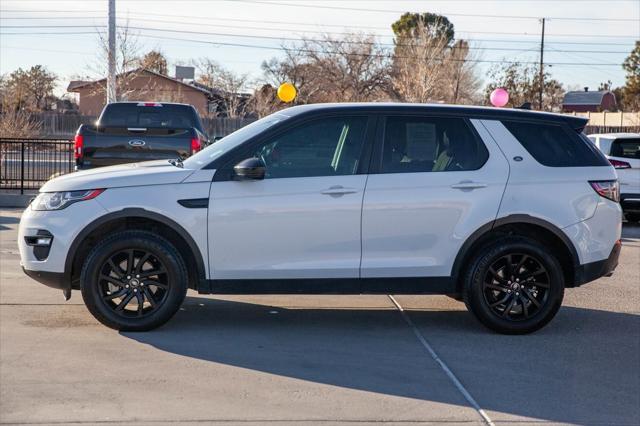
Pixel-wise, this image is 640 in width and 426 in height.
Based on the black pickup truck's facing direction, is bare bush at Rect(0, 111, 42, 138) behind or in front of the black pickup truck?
in front

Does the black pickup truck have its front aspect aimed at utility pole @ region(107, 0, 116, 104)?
yes

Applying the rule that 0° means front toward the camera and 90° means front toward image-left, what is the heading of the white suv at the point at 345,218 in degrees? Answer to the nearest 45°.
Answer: approximately 90°

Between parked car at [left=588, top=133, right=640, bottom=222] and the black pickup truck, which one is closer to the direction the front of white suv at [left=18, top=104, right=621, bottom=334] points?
the black pickup truck

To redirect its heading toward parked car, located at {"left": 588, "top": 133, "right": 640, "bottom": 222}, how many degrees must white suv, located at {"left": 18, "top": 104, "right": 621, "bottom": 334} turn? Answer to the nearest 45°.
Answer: approximately 135° to its right

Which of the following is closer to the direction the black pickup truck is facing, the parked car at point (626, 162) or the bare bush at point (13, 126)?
the bare bush

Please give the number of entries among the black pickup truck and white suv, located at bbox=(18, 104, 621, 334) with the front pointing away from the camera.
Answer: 1

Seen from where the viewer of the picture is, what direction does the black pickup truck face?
facing away from the viewer

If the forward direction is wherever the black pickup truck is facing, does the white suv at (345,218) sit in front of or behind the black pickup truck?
behind

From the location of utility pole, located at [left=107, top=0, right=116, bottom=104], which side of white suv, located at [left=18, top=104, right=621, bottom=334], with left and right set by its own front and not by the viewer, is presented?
right

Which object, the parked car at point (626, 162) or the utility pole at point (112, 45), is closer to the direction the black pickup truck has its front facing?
the utility pole

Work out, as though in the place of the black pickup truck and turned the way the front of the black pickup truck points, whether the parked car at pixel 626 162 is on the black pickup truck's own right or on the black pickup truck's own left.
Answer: on the black pickup truck's own right

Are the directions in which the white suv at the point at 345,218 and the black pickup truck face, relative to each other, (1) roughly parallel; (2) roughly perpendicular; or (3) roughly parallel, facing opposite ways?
roughly perpendicular
